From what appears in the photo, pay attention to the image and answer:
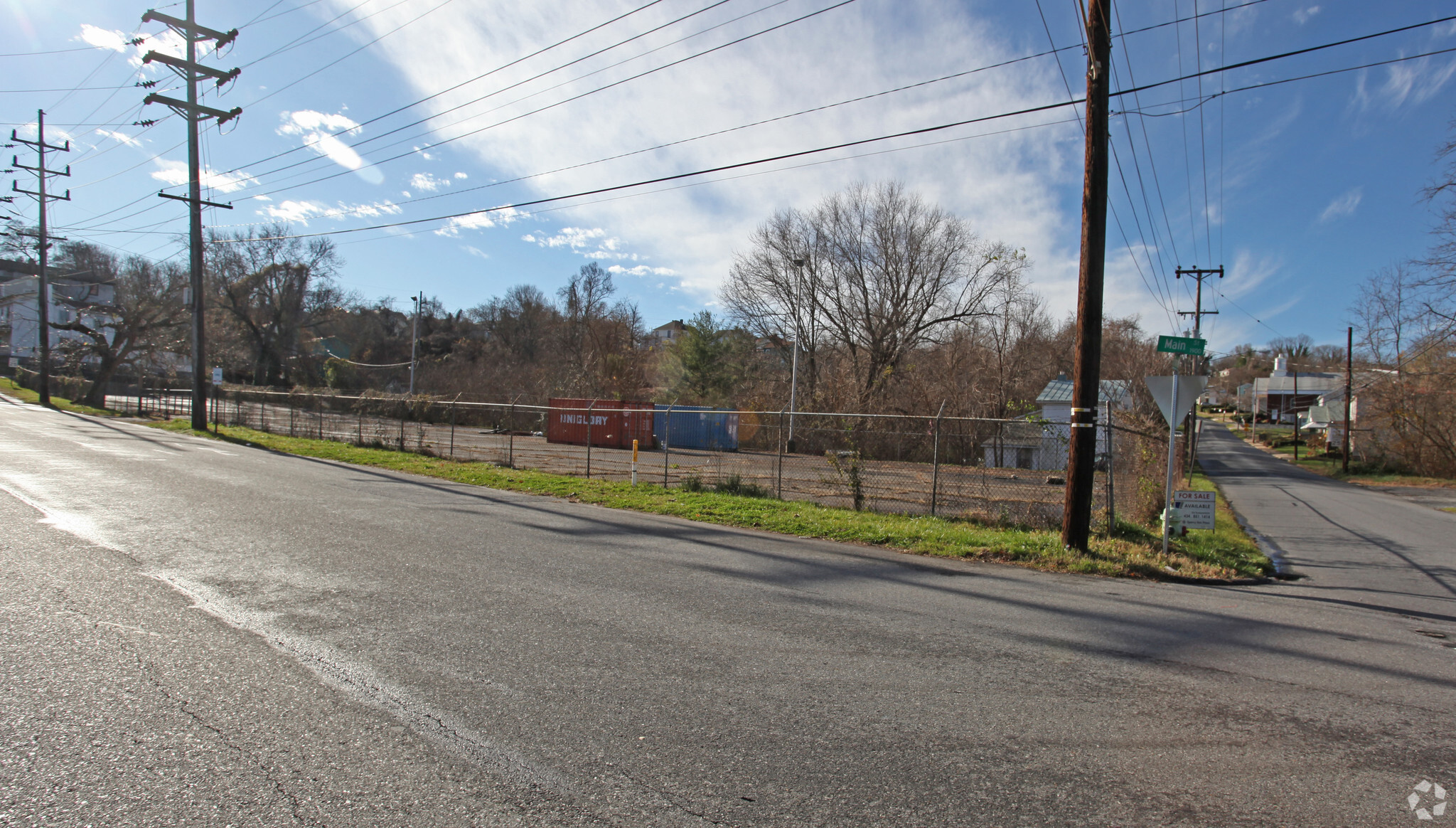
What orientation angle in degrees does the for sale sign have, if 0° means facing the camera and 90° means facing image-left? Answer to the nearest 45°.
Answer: approximately 0°

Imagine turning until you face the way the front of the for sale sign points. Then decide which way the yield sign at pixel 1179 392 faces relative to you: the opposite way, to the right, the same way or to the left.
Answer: the opposite way

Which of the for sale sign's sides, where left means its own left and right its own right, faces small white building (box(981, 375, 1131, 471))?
back

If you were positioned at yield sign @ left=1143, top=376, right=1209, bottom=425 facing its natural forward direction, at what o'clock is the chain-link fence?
The chain-link fence is roughly at 10 o'clock from the yield sign.

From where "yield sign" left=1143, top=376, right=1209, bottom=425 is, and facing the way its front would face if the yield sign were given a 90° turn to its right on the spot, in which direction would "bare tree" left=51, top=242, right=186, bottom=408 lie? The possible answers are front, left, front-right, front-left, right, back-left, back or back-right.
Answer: back

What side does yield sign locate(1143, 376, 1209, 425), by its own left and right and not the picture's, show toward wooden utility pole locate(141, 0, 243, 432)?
left

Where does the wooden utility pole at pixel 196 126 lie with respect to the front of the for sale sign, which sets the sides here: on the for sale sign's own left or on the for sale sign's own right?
on the for sale sign's own right

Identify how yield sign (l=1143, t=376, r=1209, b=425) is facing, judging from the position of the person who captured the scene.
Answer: facing away from the viewer

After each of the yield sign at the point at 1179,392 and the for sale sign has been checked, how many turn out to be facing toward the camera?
1
